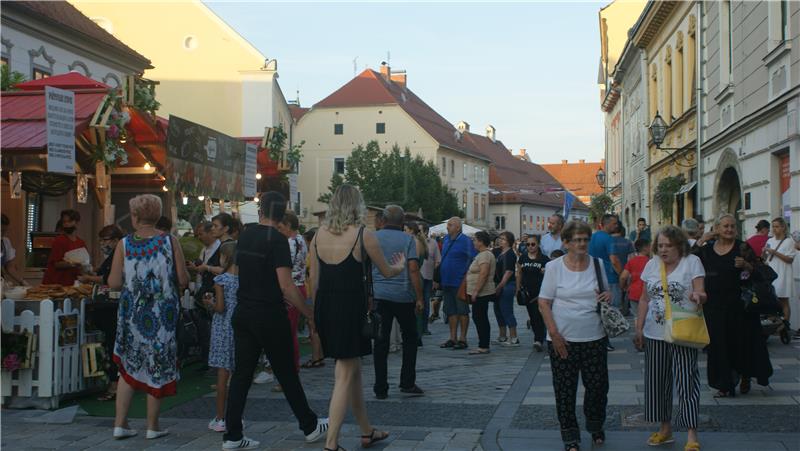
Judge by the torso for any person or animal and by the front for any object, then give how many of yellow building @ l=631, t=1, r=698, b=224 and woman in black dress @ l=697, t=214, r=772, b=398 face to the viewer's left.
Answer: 1

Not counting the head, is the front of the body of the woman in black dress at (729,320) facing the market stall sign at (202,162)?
no

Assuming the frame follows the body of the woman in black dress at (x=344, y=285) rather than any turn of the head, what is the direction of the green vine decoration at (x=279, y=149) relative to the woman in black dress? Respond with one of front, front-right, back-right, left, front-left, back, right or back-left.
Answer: front-left

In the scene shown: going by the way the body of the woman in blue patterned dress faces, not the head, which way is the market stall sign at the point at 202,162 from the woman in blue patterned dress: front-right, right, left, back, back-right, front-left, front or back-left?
front

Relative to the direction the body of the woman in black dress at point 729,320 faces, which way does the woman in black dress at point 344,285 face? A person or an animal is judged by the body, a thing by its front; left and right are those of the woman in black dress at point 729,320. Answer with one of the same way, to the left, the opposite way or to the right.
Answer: the opposite way

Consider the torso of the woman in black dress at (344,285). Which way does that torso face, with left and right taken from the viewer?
facing away from the viewer and to the right of the viewer

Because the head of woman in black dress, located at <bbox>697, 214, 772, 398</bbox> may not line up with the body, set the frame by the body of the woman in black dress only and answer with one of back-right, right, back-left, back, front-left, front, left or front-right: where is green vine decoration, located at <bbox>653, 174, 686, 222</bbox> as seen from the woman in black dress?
back

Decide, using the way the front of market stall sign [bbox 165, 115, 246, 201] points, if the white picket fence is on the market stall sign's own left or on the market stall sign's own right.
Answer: on the market stall sign's own right

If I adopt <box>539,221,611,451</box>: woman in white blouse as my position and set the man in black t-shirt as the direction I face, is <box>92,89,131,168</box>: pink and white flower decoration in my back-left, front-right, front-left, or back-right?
front-right

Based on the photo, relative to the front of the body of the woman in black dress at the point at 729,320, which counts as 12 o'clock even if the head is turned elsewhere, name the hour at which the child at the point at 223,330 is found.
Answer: The child is roughly at 2 o'clock from the woman in black dress.

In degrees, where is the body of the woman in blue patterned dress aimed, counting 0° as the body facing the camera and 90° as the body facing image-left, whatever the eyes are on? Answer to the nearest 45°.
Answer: approximately 180°

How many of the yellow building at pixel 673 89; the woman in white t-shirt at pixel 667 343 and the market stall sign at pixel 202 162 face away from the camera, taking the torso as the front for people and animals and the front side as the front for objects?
0

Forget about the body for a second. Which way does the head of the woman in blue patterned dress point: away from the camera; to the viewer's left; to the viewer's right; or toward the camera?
away from the camera

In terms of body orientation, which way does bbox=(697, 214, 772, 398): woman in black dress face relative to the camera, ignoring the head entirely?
toward the camera

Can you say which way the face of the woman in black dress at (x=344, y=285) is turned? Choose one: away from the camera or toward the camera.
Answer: away from the camera

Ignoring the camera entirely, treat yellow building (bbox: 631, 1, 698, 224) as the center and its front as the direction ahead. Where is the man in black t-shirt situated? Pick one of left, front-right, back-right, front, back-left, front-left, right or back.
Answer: left

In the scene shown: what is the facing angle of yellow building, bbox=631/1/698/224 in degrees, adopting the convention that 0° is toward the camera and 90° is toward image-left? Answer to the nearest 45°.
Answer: approximately 90°

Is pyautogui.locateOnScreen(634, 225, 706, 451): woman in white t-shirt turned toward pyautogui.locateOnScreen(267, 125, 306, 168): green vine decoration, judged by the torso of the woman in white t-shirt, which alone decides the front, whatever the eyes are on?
no

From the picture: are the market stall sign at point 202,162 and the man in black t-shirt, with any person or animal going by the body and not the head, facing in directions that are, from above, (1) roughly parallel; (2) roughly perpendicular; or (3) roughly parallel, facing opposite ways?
roughly perpendicular

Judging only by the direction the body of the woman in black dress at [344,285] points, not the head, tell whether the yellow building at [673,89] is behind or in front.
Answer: in front
